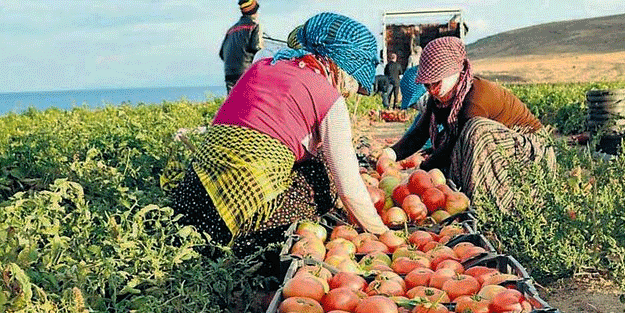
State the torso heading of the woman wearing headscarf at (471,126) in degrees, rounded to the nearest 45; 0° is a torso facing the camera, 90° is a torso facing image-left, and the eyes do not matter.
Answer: approximately 45°

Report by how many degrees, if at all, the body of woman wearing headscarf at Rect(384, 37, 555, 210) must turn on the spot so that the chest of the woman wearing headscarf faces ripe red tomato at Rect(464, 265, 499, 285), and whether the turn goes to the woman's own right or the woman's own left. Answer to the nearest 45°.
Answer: approximately 45° to the woman's own left

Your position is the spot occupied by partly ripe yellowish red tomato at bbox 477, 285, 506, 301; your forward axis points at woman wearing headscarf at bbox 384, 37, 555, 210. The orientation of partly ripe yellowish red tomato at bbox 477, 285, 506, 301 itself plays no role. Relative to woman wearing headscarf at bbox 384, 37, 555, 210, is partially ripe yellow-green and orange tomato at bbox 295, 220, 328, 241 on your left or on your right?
left

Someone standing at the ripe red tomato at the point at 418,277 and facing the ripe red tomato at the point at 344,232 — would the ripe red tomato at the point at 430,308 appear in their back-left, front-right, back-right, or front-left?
back-left

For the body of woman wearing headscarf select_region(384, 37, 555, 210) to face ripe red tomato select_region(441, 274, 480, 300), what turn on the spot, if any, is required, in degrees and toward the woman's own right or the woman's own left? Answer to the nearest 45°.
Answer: approximately 45° to the woman's own left
